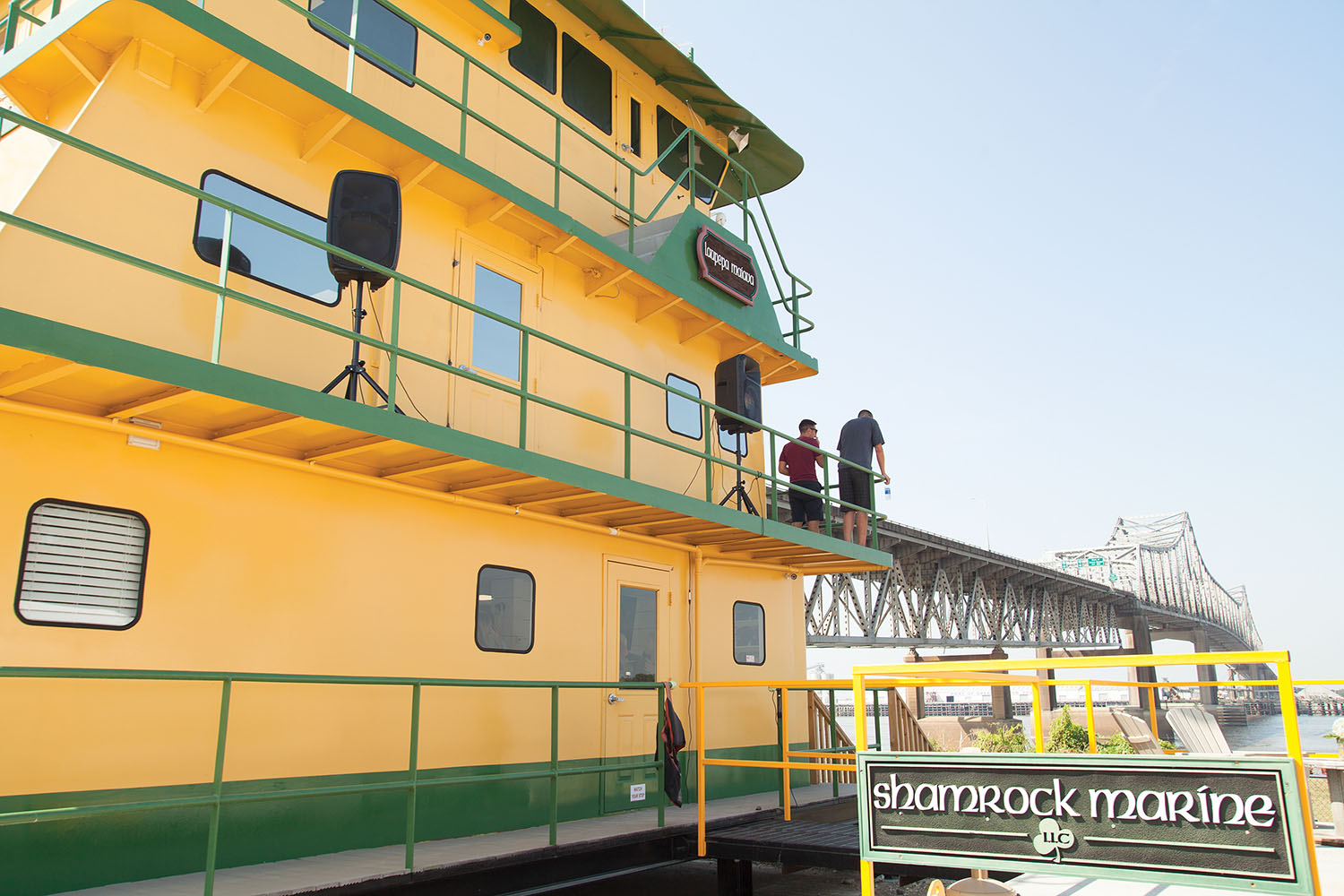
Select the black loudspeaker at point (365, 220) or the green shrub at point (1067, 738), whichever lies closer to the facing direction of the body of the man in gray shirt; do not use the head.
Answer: the green shrub

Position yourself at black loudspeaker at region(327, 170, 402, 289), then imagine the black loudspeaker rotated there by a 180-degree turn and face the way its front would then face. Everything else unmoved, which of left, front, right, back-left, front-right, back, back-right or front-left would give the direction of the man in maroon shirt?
front-right

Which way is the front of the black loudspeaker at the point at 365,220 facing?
toward the camera

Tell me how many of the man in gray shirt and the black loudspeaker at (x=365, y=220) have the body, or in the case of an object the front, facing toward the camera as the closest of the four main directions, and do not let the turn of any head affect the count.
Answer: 1

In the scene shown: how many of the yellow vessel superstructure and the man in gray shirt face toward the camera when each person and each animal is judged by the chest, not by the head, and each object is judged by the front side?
0

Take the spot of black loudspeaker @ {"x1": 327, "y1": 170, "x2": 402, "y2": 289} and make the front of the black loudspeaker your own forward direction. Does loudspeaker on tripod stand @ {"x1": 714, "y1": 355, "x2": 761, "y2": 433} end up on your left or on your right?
on your left

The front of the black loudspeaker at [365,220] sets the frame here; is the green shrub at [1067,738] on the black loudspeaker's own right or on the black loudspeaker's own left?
on the black loudspeaker's own left

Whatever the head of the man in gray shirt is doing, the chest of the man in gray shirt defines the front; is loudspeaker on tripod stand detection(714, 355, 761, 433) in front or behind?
behind

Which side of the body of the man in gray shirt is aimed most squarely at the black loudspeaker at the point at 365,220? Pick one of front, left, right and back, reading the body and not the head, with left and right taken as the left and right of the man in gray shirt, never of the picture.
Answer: back

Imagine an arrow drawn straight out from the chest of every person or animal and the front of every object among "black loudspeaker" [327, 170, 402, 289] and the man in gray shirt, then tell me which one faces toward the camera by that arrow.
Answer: the black loudspeaker

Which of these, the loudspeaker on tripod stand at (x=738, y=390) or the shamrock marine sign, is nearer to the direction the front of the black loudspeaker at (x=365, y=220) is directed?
the shamrock marine sign

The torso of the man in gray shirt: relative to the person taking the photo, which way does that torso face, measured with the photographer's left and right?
facing away from the viewer and to the right of the viewer

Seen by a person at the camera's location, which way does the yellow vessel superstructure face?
facing away from the viewer and to the right of the viewer
